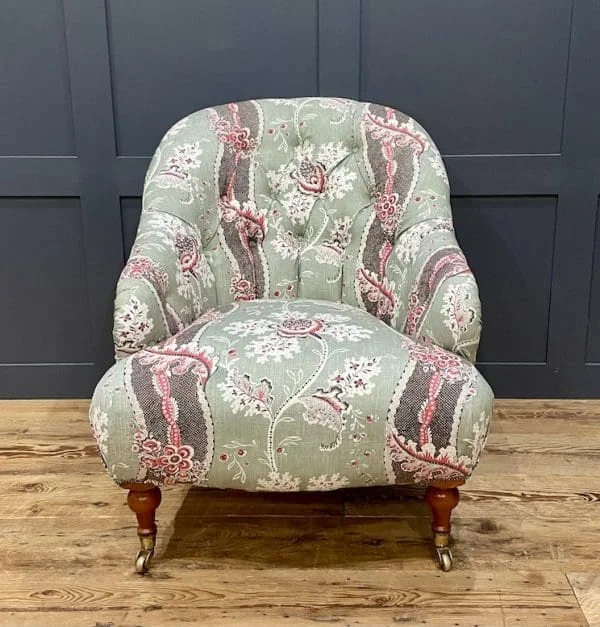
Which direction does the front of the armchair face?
toward the camera
